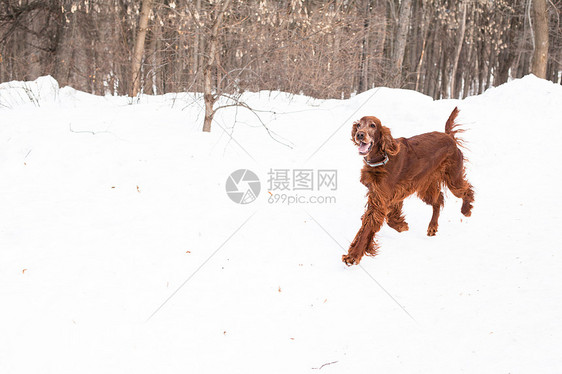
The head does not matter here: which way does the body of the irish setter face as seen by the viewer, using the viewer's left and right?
facing the viewer and to the left of the viewer
